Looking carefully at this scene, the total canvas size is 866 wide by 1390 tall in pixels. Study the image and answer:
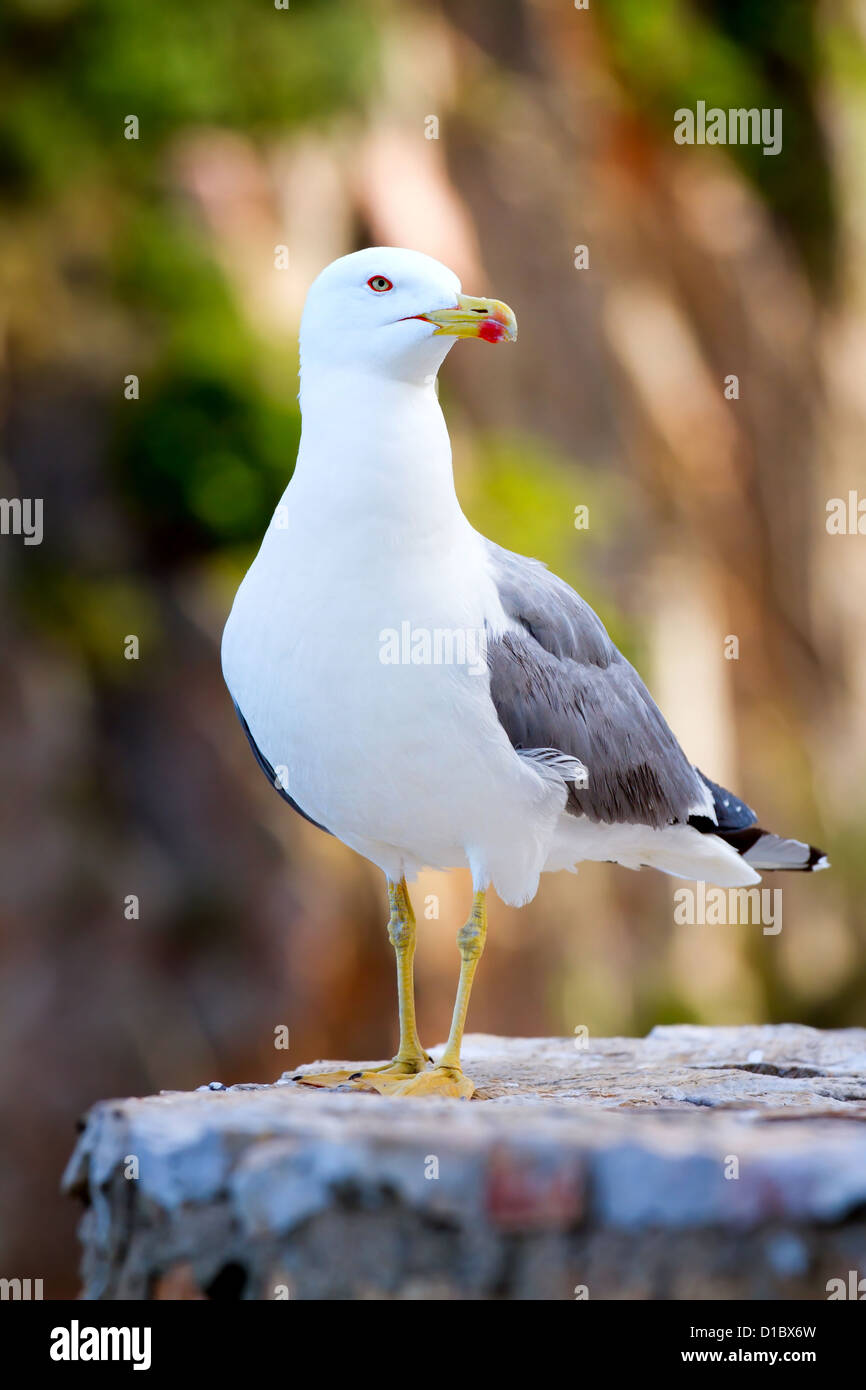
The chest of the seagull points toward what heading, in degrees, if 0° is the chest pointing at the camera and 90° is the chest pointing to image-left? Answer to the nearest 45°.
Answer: approximately 45°
